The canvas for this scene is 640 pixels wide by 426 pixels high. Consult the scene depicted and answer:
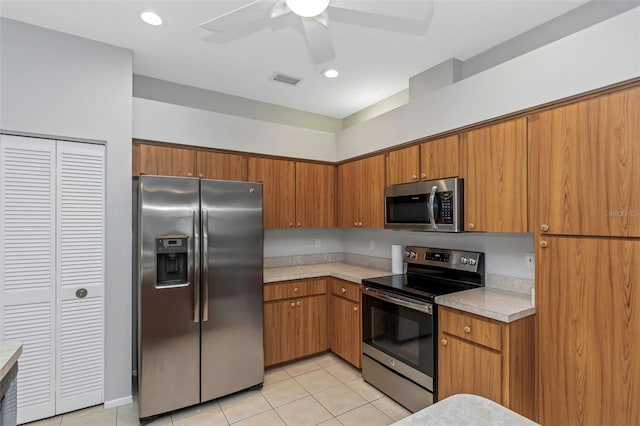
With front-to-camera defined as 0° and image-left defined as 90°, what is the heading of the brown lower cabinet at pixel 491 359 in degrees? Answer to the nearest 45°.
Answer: approximately 45°

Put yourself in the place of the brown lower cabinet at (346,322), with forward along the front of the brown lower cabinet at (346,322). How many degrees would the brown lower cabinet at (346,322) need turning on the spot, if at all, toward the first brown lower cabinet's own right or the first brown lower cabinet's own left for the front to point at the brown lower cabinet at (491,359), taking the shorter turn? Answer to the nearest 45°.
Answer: approximately 90° to the first brown lower cabinet's own left

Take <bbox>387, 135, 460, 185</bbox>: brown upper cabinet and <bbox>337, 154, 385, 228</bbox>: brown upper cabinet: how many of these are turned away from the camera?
0

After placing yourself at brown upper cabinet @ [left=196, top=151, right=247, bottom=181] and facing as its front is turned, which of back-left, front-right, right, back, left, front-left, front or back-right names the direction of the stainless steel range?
front-left
